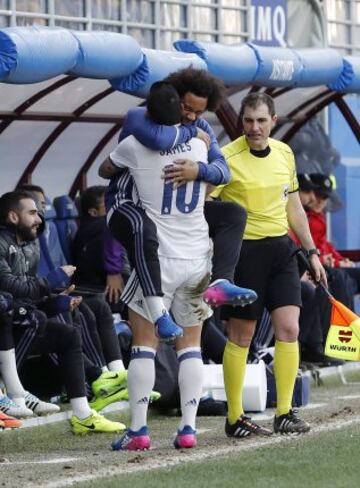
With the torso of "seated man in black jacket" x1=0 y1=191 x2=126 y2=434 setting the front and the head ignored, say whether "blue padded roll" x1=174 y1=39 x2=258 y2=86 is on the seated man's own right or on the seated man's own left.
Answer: on the seated man's own left

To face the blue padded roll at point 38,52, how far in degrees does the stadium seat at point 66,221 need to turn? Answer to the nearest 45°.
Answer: approximately 45° to its right

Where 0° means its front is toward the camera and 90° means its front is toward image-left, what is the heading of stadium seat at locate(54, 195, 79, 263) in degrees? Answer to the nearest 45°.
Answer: approximately 315°

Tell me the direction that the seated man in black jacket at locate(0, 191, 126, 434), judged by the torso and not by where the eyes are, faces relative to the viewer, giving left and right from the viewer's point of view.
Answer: facing to the right of the viewer

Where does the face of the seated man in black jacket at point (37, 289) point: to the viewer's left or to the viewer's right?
to the viewer's right

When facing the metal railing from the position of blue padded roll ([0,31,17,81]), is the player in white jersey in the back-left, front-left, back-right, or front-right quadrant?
back-right

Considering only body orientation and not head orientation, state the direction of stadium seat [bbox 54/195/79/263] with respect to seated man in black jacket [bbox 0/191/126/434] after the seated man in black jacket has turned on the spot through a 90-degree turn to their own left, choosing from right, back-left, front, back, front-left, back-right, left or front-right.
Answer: front
